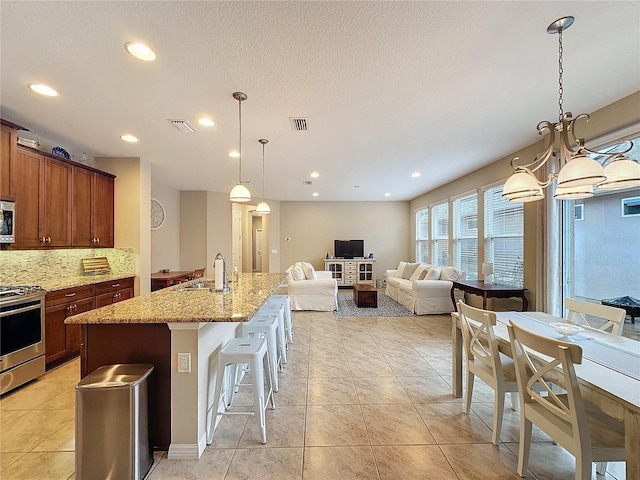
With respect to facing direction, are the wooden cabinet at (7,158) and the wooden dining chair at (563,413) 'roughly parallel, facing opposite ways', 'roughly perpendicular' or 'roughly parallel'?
roughly parallel

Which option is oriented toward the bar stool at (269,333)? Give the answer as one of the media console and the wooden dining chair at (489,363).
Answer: the media console

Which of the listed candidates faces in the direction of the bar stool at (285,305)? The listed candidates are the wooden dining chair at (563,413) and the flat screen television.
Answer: the flat screen television

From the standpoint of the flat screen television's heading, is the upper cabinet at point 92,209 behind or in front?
in front

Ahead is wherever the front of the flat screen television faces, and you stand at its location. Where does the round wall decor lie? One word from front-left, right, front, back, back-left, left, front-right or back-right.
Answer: front-right

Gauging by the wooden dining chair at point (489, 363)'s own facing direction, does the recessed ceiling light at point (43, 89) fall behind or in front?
behind

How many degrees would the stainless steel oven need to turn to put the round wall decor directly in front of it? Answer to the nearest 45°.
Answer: approximately 90° to its left

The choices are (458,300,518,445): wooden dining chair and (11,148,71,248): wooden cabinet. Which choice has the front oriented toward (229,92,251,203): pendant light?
the wooden cabinet

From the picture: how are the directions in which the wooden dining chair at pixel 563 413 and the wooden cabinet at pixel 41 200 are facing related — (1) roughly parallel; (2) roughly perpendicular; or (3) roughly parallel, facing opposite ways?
roughly parallel

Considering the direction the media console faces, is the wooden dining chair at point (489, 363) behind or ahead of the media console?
ahead

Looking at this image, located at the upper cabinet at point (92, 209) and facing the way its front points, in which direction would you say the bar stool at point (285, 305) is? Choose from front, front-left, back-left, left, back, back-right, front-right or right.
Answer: front

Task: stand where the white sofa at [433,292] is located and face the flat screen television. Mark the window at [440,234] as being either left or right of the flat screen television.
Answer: right

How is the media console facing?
toward the camera

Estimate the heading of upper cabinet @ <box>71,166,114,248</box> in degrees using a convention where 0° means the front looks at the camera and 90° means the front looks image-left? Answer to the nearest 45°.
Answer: approximately 315°

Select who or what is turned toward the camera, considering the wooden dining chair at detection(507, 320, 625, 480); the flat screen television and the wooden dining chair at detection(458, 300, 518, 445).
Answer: the flat screen television

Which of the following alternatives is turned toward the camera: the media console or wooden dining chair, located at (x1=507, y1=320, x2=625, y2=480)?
the media console

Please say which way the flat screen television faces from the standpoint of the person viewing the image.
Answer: facing the viewer
